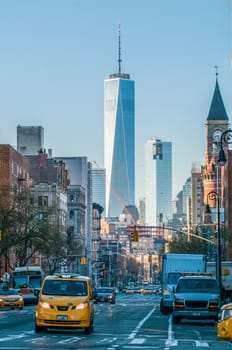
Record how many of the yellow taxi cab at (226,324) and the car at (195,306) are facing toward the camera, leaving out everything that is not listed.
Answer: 2

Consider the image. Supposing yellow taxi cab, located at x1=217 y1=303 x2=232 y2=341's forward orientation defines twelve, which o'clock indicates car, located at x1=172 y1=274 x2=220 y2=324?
The car is roughly at 6 o'clock from the yellow taxi cab.

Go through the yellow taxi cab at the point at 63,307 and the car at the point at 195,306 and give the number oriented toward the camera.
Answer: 2

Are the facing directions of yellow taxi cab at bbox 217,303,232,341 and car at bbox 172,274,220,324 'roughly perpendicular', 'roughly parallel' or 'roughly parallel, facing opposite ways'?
roughly parallel

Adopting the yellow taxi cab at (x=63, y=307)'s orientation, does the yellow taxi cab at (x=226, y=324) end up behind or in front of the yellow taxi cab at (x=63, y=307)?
in front

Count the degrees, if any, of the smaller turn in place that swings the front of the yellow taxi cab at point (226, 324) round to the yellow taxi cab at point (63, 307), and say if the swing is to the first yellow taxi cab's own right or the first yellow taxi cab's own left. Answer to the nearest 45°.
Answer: approximately 135° to the first yellow taxi cab's own right

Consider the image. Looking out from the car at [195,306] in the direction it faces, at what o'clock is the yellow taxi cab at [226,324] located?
The yellow taxi cab is roughly at 12 o'clock from the car.

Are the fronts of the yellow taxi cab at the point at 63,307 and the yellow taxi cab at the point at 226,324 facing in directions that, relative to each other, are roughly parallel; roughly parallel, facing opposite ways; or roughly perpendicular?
roughly parallel

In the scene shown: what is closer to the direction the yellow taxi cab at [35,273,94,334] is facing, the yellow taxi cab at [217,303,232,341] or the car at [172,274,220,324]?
the yellow taxi cab

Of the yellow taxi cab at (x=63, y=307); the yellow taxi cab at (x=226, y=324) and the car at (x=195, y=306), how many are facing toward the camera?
3

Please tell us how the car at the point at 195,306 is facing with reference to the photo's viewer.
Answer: facing the viewer

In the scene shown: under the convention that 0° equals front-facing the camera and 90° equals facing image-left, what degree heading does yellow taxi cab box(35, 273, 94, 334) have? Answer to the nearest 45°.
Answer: approximately 0°

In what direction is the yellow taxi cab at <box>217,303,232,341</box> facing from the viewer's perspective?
toward the camera
